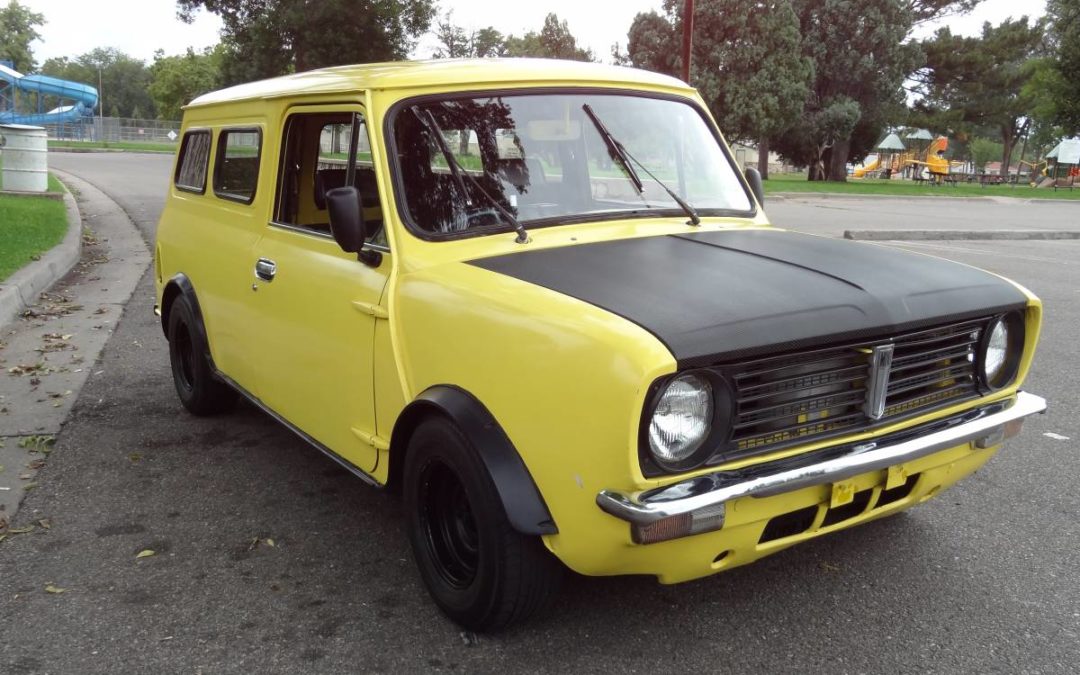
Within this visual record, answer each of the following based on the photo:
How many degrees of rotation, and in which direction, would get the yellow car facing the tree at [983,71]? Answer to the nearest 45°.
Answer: approximately 135° to its left

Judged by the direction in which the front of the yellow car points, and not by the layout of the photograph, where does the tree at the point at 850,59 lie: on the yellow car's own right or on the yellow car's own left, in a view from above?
on the yellow car's own left

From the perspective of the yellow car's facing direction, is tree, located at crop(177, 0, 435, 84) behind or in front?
behind

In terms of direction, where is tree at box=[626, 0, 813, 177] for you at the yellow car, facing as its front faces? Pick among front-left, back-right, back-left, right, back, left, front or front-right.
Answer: back-left

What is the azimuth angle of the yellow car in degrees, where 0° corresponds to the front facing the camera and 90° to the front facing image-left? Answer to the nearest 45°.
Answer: approximately 315°

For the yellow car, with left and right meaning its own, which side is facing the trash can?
back
